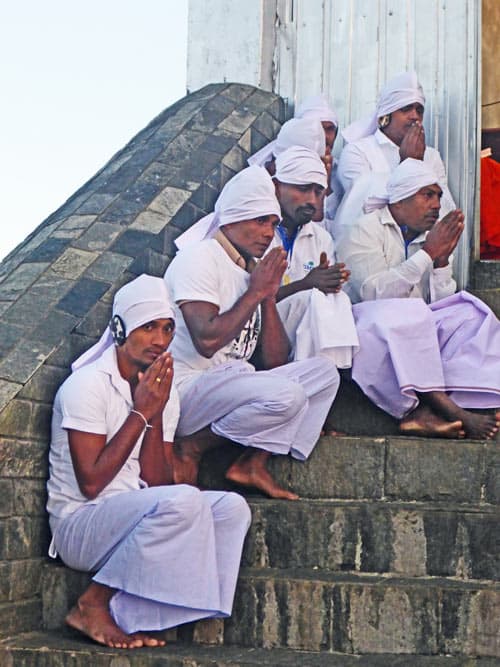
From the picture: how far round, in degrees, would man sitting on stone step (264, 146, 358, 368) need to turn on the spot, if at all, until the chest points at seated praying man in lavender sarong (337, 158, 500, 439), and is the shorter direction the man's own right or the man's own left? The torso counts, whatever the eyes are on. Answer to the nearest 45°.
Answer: approximately 45° to the man's own left

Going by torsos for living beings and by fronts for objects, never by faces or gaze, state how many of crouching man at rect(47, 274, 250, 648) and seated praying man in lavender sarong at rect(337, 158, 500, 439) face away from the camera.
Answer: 0

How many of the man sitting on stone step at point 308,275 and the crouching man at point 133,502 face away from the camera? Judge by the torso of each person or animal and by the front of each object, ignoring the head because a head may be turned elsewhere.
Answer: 0

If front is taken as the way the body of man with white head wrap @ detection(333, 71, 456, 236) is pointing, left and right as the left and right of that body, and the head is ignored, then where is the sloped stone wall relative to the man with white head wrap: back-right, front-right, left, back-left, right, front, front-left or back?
right

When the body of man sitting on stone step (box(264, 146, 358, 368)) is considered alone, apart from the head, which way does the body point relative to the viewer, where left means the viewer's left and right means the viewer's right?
facing the viewer and to the right of the viewer

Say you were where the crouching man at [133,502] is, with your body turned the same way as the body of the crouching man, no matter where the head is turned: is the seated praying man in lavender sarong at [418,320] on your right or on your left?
on your left
